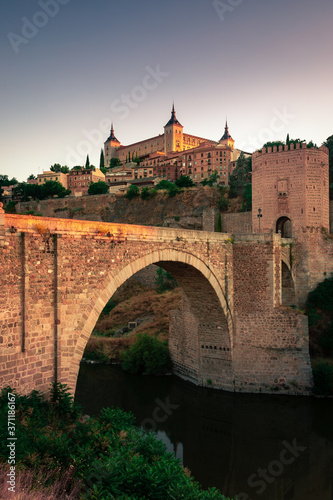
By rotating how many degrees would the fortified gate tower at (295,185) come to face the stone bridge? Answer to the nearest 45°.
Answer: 0° — it already faces it

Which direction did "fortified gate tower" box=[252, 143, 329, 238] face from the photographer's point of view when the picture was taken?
facing the viewer

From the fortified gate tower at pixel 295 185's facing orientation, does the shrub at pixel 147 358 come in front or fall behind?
in front

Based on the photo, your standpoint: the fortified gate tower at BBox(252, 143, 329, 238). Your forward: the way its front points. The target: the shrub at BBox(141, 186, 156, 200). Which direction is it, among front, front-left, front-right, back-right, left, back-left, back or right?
back-right

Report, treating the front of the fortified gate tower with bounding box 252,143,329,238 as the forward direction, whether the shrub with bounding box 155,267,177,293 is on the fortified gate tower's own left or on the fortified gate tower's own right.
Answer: on the fortified gate tower's own right

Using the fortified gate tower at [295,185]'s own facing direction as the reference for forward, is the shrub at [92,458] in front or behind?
in front

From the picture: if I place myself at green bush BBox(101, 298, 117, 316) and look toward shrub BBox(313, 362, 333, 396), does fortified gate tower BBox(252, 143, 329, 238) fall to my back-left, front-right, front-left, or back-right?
front-left

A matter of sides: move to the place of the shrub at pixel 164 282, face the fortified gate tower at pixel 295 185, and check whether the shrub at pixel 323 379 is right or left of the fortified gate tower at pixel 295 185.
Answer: right
